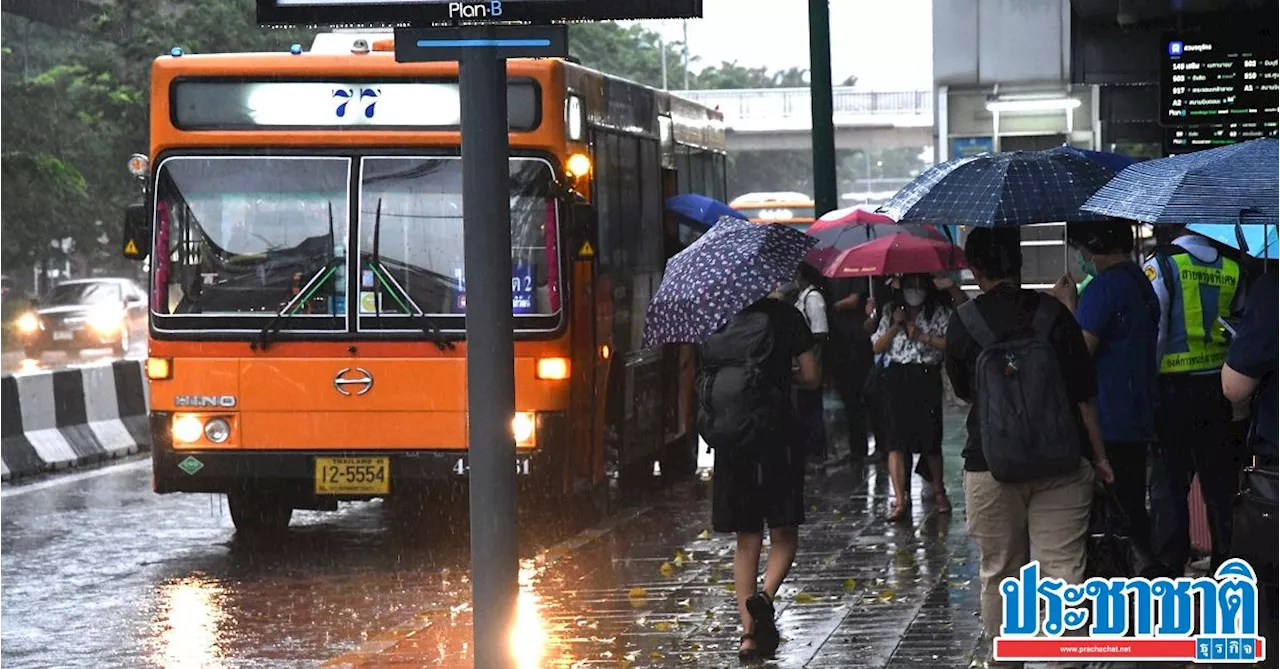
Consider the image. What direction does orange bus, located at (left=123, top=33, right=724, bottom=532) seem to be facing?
toward the camera

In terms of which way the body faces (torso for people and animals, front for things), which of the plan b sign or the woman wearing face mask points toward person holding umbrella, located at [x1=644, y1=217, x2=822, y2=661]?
the woman wearing face mask

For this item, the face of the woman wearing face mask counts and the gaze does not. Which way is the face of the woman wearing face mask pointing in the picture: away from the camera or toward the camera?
toward the camera

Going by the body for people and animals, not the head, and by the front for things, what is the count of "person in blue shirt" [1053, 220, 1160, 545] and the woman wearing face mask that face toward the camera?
1

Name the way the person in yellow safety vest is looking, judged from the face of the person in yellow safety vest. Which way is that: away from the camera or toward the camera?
away from the camera

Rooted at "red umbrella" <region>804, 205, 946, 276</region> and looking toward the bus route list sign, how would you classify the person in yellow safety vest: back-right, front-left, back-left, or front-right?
front-right

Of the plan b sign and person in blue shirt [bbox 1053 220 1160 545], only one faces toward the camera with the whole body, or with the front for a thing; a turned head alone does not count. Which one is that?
the plan b sign

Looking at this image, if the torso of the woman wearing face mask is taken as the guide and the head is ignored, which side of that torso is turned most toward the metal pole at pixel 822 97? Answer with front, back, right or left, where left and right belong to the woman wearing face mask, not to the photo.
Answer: back

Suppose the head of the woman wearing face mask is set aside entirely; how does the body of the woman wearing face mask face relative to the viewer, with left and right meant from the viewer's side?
facing the viewer

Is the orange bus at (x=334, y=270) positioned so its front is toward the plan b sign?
yes

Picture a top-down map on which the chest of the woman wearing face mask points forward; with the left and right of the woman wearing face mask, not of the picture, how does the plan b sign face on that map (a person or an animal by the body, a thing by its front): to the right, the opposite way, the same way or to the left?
the same way

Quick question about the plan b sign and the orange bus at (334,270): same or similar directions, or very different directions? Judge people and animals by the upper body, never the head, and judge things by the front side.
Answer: same or similar directions

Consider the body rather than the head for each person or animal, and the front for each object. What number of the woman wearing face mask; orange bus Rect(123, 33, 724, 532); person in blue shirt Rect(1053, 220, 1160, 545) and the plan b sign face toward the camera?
3

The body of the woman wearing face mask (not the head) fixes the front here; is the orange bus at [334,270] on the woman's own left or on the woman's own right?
on the woman's own right
